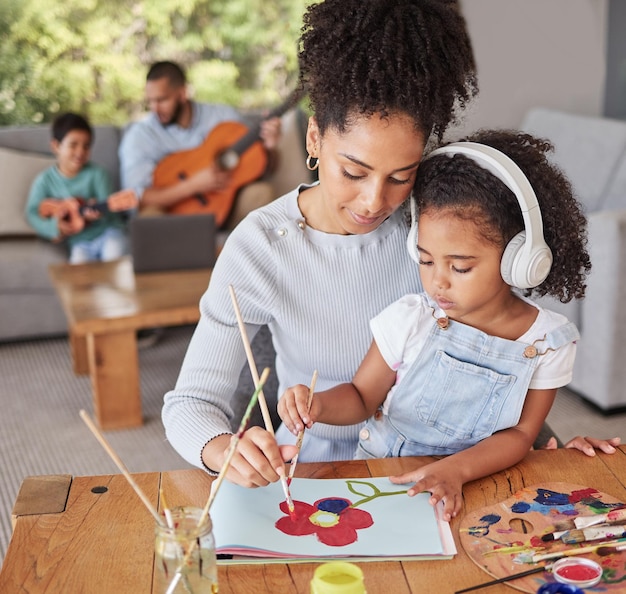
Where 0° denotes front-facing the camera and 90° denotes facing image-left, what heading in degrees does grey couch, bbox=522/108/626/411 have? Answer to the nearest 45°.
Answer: approximately 45°

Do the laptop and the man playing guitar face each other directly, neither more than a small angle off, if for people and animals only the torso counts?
yes

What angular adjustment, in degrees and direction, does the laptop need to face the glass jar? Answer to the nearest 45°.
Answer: approximately 180°

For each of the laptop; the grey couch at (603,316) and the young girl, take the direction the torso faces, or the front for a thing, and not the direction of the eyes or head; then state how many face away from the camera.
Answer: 1

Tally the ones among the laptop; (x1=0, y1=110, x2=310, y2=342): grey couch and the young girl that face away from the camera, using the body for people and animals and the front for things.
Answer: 1

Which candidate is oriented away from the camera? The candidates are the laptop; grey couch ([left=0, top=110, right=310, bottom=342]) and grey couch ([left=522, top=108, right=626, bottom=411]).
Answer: the laptop

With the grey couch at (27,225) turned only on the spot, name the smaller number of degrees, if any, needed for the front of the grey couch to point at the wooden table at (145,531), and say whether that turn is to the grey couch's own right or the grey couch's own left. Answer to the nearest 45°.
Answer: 0° — it already faces it

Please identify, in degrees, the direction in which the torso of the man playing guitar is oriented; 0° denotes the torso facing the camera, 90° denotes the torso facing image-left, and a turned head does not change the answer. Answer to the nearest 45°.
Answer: approximately 0°

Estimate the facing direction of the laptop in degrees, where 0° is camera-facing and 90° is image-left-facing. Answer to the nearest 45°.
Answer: approximately 180°

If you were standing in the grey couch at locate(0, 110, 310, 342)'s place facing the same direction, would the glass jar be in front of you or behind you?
in front

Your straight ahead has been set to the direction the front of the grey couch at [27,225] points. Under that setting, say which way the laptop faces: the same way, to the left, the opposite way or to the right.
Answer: the opposite way

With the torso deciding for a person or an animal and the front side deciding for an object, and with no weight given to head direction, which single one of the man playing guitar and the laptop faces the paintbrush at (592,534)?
the man playing guitar

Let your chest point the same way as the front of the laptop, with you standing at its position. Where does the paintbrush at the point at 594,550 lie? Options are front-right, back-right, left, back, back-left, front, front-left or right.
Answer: back

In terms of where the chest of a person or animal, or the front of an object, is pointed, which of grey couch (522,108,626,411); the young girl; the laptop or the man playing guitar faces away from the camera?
the laptop

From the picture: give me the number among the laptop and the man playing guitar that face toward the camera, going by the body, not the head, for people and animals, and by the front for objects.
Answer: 1

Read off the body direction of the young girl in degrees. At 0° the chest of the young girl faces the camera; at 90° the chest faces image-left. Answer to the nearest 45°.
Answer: approximately 45°
